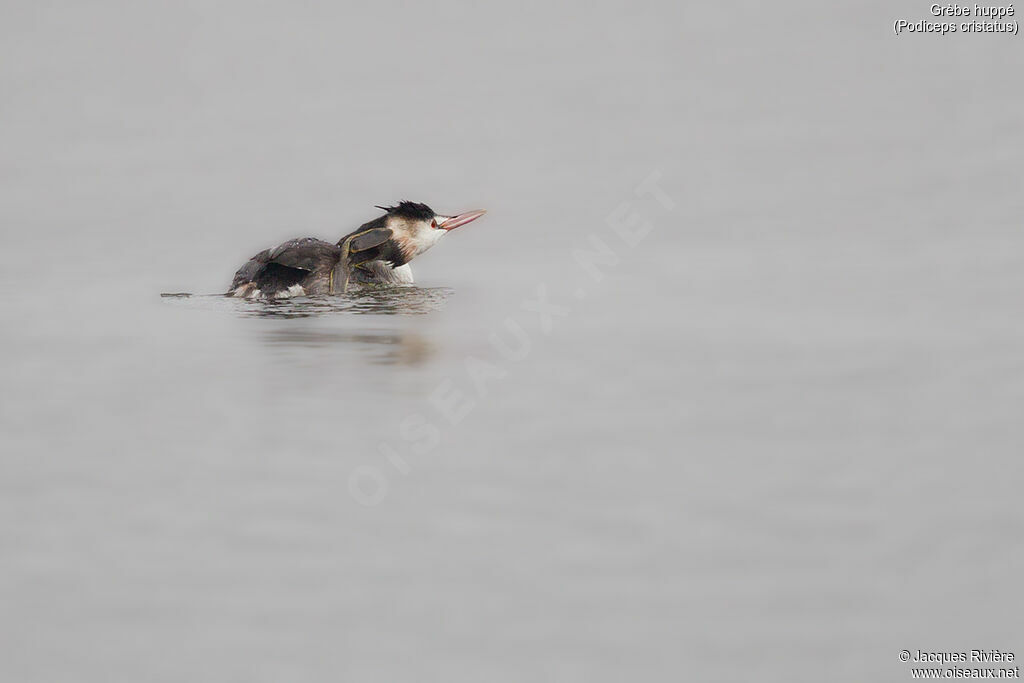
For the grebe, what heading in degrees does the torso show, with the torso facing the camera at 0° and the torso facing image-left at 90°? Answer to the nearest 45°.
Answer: approximately 270°
